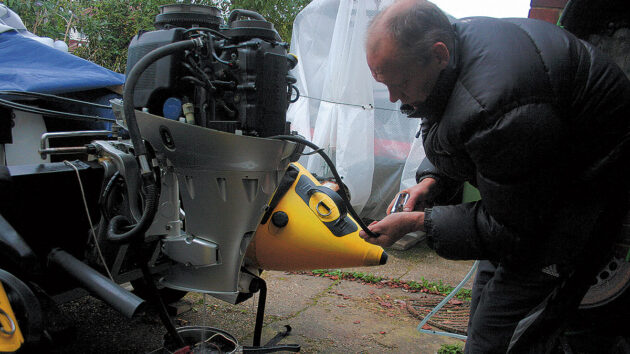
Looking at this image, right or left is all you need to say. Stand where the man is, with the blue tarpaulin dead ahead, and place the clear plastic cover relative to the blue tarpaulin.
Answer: right

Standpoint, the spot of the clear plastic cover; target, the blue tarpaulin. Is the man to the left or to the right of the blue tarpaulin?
left

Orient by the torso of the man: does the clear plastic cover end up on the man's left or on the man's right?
on the man's right

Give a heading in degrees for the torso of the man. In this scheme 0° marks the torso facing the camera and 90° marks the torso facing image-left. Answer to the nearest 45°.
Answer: approximately 90°

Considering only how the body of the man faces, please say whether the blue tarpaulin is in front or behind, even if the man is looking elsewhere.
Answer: in front

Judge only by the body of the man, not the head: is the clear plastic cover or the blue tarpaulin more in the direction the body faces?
the blue tarpaulin
